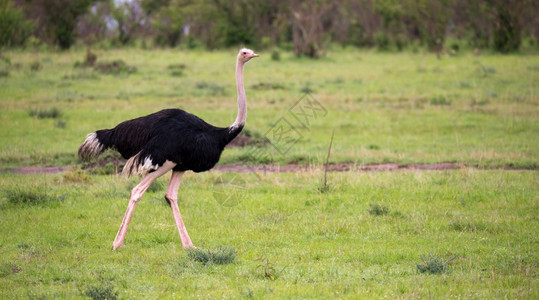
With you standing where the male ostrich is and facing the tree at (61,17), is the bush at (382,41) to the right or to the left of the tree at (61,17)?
right

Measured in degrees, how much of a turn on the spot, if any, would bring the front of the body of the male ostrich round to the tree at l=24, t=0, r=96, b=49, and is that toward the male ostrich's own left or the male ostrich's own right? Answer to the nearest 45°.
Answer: approximately 90° to the male ostrich's own left

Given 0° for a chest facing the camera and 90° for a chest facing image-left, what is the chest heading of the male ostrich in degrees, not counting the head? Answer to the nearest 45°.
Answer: approximately 270°

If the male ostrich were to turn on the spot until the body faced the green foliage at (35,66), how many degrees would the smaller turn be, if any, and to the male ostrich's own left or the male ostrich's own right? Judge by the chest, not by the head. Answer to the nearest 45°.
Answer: approximately 90° to the male ostrich's own left

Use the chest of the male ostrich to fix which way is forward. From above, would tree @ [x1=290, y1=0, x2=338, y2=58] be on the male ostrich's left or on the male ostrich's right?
on the male ostrich's left

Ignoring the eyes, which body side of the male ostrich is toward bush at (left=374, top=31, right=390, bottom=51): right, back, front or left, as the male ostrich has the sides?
left
